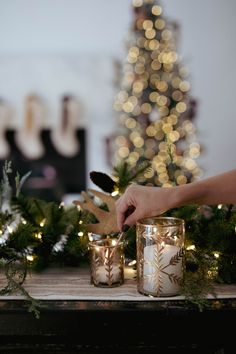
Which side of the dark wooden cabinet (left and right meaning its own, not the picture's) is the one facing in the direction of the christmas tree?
back

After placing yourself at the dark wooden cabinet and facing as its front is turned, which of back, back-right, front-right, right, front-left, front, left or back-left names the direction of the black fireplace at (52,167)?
back

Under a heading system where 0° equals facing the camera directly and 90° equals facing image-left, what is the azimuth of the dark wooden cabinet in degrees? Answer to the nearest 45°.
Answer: approximately 0°
